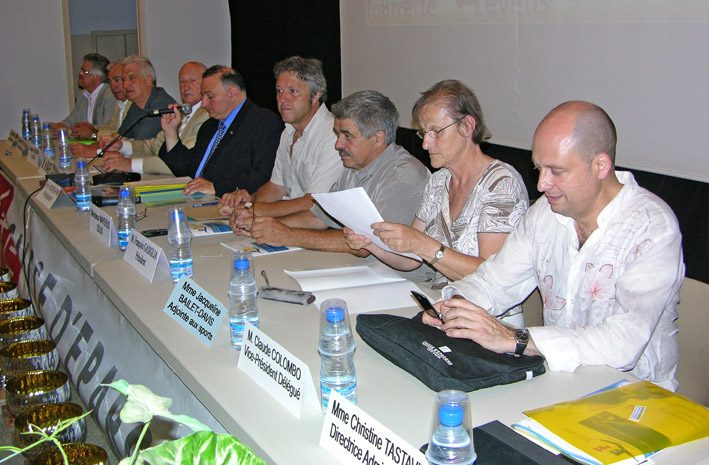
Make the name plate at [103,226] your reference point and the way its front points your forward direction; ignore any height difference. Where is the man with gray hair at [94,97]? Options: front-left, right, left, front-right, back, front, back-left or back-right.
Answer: back-right

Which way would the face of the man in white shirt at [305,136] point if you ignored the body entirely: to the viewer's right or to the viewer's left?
to the viewer's left

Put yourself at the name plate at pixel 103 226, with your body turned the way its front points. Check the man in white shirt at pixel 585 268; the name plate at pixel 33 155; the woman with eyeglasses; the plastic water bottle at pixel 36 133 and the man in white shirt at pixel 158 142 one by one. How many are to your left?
2

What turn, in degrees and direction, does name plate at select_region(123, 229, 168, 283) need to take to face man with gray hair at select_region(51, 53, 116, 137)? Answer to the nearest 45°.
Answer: approximately 135° to its right

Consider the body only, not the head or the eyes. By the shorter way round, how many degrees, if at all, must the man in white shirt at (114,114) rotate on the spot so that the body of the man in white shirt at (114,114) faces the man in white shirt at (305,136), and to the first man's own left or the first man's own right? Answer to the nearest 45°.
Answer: approximately 45° to the first man's own left

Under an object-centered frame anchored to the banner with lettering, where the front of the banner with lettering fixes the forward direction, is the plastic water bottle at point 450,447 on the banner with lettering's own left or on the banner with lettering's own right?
on the banner with lettering's own left
